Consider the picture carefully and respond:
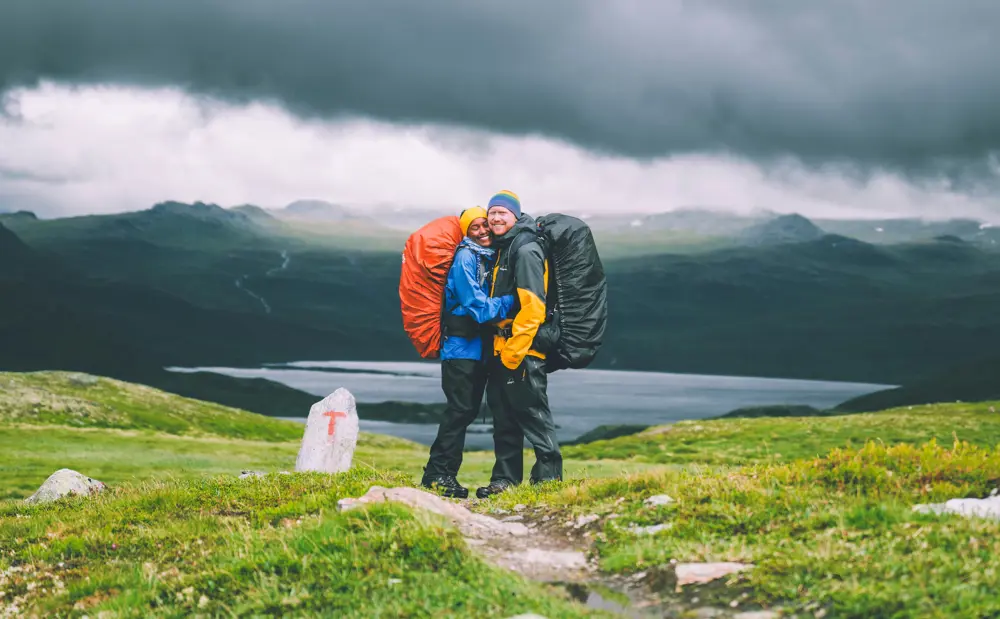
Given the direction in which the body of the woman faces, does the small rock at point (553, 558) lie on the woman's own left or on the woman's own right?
on the woman's own right

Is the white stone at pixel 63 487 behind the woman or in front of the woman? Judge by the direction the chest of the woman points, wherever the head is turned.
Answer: behind

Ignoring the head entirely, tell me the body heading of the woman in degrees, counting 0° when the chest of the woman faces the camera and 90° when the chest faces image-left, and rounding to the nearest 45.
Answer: approximately 270°

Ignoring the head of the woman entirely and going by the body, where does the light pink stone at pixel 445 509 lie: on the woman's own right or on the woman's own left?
on the woman's own right
